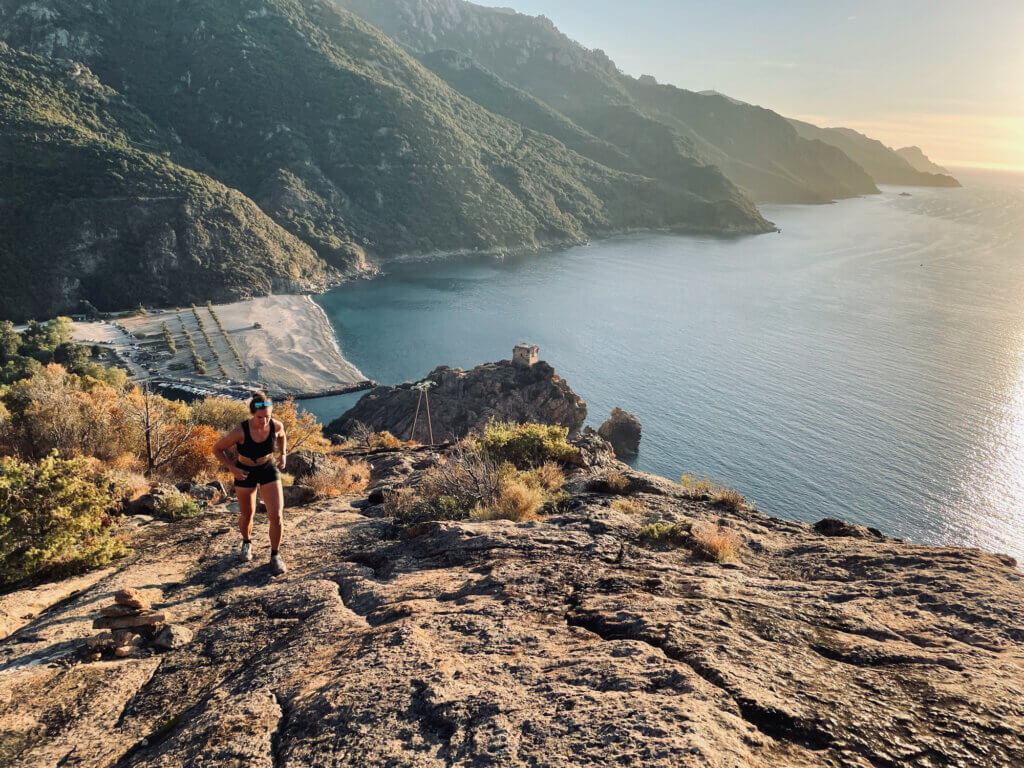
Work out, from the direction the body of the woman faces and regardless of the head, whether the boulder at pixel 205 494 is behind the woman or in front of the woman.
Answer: behind

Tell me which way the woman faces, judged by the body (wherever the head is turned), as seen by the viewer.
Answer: toward the camera

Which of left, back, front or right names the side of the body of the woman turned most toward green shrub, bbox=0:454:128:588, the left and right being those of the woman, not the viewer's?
right

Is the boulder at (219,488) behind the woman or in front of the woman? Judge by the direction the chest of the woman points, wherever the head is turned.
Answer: behind

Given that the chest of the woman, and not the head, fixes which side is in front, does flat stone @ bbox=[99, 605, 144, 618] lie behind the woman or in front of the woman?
in front

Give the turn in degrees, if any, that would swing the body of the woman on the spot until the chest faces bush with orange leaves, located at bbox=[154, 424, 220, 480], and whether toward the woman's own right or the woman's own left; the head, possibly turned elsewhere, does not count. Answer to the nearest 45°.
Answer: approximately 180°

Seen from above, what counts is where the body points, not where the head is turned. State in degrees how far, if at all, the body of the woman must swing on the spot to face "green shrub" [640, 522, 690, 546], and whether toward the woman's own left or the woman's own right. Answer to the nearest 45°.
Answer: approximately 90° to the woman's own left

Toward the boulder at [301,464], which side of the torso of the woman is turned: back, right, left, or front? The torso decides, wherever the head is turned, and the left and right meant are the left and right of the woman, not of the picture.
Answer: back

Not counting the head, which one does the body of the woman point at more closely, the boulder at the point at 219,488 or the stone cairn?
the stone cairn

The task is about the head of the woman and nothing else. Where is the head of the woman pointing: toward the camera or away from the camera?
toward the camera

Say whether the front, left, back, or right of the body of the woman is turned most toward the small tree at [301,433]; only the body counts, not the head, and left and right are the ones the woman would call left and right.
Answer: back

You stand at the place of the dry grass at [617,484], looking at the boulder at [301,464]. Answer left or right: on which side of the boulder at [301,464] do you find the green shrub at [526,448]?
right

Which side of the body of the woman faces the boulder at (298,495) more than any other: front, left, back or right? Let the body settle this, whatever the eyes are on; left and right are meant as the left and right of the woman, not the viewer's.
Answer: back
